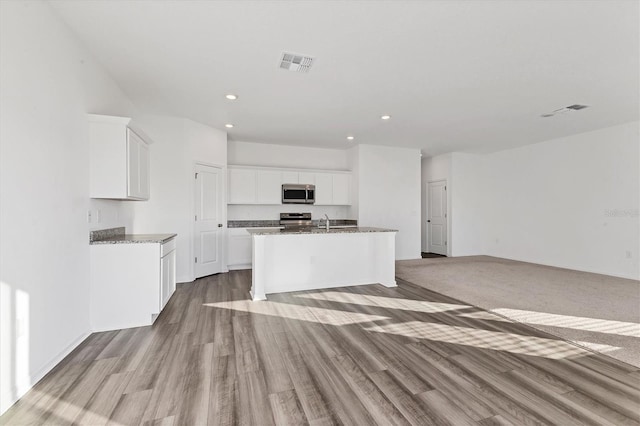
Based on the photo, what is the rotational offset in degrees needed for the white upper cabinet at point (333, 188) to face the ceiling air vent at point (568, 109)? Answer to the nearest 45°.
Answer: approximately 45° to its left

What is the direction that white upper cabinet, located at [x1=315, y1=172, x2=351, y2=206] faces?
toward the camera

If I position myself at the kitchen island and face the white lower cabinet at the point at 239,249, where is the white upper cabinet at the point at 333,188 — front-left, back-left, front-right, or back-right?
front-right

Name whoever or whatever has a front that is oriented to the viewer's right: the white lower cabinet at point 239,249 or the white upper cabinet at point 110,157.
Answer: the white upper cabinet

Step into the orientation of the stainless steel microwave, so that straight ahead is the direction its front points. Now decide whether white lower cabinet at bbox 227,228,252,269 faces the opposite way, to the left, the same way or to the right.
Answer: the same way

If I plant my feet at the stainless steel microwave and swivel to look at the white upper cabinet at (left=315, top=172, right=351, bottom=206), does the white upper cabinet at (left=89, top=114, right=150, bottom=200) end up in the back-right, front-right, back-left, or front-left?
back-right

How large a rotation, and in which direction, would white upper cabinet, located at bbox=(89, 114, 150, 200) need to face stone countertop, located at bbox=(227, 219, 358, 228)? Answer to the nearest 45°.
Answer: approximately 45° to its left

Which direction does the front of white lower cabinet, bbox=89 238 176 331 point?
to the viewer's right

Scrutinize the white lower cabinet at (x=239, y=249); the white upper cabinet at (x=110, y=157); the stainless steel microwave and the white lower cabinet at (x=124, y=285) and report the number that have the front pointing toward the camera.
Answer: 2

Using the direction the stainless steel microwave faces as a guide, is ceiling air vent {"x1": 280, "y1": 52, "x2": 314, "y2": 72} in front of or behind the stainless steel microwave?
in front

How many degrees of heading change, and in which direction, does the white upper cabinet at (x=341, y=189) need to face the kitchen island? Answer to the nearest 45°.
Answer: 0° — it already faces it

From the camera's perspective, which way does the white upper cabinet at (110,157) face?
to the viewer's right

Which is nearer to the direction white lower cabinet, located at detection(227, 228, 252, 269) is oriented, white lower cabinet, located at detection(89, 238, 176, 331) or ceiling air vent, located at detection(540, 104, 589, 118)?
the white lower cabinet

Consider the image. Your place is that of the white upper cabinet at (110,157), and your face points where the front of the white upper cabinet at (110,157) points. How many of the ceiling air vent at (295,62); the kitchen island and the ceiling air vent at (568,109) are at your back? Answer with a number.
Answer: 0

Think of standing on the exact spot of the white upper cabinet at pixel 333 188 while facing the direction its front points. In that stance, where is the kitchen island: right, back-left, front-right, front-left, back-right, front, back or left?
front

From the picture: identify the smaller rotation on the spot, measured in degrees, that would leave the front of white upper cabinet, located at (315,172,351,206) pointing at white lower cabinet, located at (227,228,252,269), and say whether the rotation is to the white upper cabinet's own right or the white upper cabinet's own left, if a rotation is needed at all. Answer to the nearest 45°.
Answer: approximately 45° to the white upper cabinet's own right

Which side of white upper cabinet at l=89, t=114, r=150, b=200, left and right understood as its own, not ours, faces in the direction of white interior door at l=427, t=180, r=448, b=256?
front

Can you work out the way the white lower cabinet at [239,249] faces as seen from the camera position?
facing the viewer

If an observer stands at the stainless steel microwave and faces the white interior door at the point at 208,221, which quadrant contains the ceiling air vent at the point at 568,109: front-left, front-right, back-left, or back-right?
back-left
